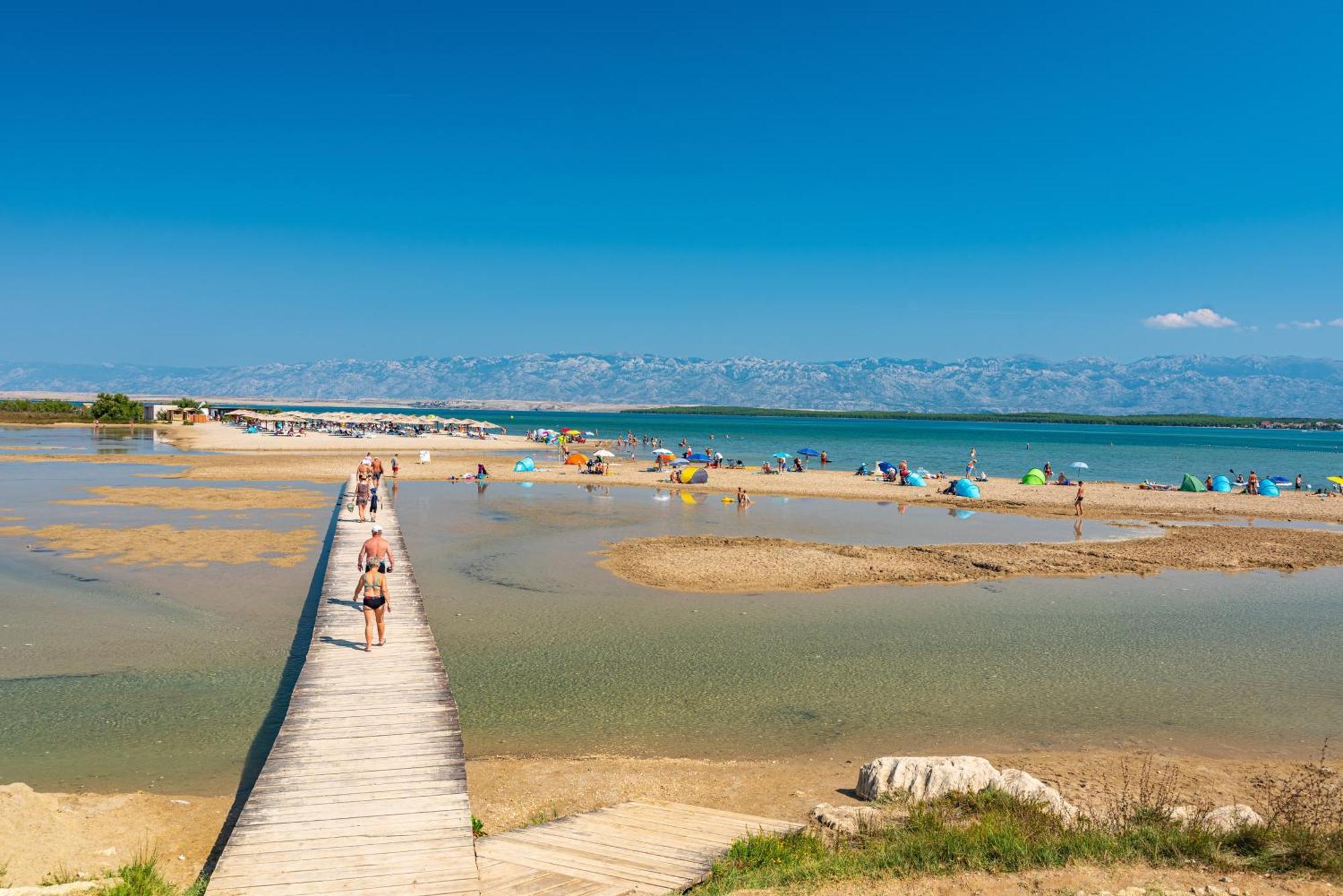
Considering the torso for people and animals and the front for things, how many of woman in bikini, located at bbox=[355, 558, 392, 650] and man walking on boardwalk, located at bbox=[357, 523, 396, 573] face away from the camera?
2

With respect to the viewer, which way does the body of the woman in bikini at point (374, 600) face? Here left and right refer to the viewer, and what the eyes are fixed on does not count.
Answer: facing away from the viewer

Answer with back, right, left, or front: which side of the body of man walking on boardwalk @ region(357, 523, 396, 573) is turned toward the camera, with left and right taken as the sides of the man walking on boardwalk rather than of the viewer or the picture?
back

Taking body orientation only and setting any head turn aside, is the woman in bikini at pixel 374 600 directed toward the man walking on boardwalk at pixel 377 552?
yes

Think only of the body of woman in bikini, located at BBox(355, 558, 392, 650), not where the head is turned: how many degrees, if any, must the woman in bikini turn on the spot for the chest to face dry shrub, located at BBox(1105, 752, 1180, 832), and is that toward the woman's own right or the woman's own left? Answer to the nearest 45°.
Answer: approximately 135° to the woman's own right

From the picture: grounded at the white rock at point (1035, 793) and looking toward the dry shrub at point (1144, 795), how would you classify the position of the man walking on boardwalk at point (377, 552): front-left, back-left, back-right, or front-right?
back-left

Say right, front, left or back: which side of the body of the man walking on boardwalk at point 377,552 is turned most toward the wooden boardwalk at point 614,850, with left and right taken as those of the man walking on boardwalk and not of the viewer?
back

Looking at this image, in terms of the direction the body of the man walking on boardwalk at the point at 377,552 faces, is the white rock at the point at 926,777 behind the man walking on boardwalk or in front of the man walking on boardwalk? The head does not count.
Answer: behind
